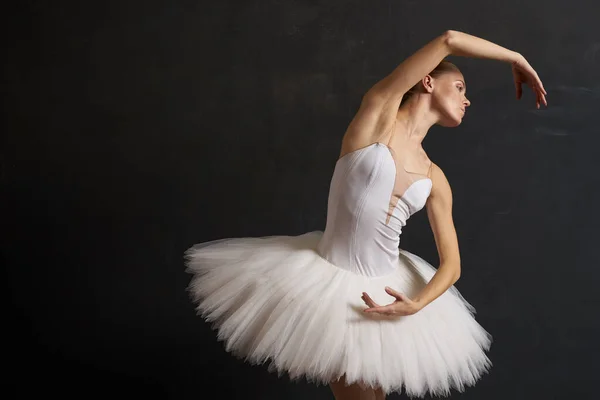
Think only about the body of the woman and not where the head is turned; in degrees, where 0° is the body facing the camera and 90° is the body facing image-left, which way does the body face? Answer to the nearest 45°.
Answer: approximately 315°

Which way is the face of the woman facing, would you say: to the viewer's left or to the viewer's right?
to the viewer's right
